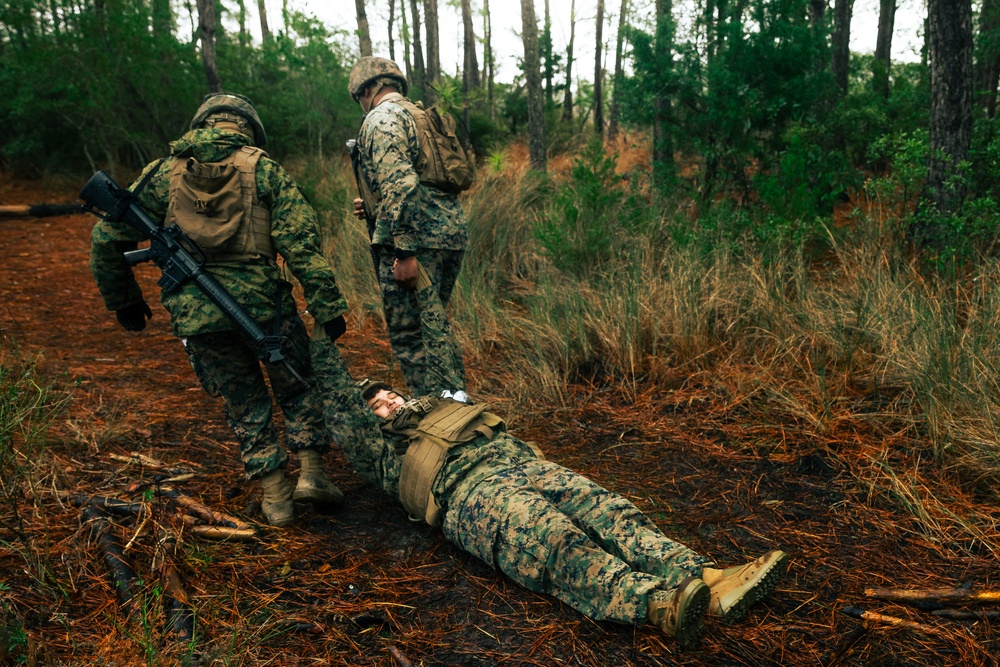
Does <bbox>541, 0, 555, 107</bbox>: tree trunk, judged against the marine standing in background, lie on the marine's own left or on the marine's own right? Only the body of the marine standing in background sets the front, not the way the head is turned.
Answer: on the marine's own right

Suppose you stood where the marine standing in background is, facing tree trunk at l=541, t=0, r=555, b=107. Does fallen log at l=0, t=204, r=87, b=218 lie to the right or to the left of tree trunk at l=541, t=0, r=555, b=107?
left

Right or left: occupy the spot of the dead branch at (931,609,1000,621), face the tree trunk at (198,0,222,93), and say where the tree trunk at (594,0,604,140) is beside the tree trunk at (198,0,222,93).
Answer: right
